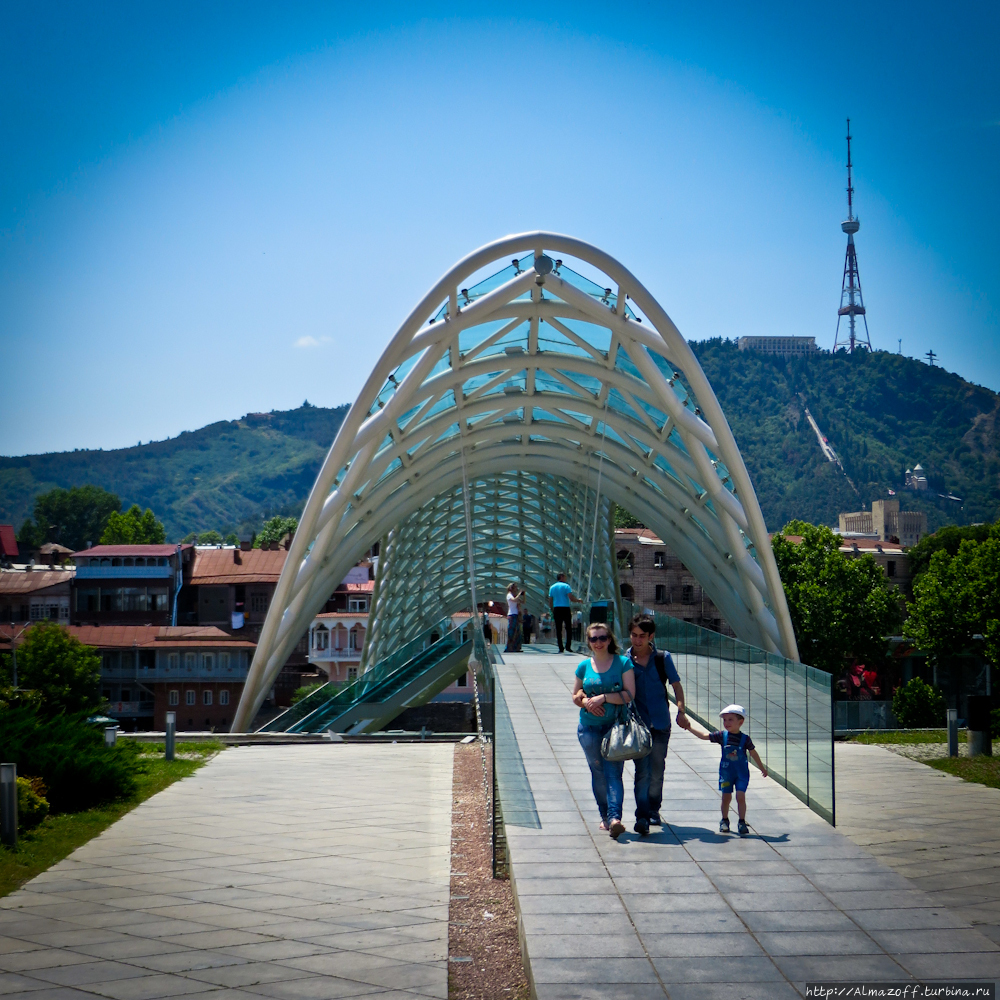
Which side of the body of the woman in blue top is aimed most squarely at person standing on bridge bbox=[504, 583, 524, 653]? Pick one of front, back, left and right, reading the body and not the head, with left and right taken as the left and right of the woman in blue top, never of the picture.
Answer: back

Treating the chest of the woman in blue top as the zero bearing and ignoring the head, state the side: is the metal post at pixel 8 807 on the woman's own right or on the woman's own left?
on the woman's own right

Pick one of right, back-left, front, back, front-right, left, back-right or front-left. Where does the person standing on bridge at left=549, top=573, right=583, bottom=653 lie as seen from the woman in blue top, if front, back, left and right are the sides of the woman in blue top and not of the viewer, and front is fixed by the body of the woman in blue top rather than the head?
back

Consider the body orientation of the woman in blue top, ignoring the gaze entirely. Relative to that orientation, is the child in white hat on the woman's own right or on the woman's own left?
on the woman's own left

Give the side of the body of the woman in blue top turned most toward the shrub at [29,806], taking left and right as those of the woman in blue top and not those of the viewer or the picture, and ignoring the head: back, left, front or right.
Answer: right

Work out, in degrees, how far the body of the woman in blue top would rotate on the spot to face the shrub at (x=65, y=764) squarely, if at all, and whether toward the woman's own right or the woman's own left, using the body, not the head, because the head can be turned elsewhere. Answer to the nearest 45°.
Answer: approximately 135° to the woman's own right
